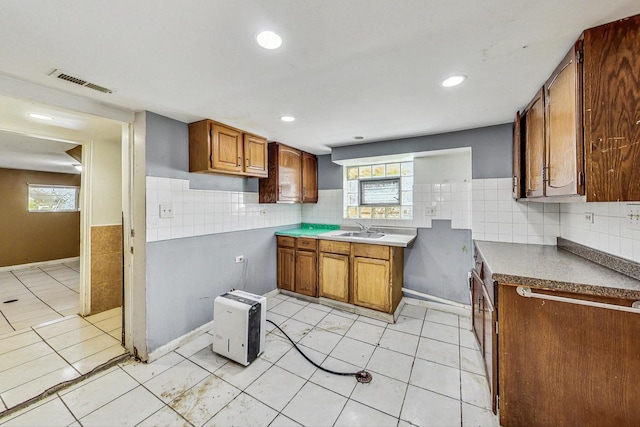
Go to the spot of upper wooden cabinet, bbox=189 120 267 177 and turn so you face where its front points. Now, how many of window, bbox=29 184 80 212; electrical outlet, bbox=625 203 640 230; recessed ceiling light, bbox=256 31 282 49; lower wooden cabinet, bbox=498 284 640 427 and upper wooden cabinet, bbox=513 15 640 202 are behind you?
1

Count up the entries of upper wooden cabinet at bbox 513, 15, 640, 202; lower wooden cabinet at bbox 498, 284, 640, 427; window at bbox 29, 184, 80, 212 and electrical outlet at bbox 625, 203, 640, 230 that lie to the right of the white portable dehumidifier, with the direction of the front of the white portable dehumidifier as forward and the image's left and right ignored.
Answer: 1

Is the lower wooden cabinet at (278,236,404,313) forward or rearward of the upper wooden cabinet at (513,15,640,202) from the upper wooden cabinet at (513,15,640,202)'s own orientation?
forward

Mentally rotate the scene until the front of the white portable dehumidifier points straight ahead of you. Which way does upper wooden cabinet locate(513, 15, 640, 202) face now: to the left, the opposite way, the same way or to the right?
to the right

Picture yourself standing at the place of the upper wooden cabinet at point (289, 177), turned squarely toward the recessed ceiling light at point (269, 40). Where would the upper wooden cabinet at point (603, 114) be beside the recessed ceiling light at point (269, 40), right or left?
left

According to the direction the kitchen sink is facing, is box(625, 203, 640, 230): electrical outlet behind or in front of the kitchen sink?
in front

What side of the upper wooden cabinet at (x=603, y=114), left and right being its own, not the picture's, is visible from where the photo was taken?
left

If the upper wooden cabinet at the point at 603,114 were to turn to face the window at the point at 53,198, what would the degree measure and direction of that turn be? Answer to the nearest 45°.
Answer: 0° — it already faces it

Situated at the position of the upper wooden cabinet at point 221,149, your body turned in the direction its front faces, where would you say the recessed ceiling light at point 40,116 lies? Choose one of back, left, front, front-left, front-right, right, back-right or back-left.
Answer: back-right

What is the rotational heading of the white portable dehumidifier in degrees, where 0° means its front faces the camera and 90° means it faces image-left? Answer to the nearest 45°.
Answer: approximately 45°

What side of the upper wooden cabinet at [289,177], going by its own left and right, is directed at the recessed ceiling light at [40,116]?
right

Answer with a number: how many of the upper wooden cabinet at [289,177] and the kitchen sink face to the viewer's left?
0

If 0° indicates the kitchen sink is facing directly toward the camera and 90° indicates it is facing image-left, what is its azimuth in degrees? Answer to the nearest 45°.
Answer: approximately 0°

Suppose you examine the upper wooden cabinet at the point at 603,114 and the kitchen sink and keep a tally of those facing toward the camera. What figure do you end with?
1
